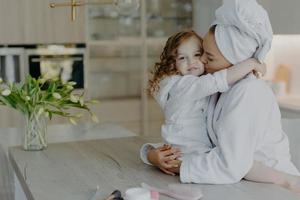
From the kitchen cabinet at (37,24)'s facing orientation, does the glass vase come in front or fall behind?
in front

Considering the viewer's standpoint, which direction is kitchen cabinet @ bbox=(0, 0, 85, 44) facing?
facing the viewer

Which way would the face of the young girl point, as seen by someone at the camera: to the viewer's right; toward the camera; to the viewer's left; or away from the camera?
toward the camera

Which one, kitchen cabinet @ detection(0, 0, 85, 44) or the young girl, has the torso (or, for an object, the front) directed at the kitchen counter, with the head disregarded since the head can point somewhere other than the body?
the kitchen cabinet

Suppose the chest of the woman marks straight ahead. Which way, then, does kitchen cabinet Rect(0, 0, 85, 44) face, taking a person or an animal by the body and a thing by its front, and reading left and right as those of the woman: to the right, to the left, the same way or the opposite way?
to the left

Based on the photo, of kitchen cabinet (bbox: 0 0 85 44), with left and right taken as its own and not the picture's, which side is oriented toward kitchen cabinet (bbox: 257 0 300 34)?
left

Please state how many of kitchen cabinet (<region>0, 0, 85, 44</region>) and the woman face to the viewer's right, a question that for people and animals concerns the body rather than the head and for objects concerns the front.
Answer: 0

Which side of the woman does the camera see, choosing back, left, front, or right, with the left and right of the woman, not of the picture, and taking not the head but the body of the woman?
left

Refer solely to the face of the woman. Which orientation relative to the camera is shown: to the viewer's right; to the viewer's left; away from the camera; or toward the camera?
to the viewer's left

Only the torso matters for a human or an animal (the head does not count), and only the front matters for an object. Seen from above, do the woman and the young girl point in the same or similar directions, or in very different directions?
very different directions

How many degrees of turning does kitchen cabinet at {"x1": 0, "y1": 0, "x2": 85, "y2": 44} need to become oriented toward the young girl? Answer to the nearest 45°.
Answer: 0° — it already faces them

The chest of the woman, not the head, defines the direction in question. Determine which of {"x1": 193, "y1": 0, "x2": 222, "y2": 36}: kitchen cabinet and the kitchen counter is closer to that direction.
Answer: the kitchen counter
